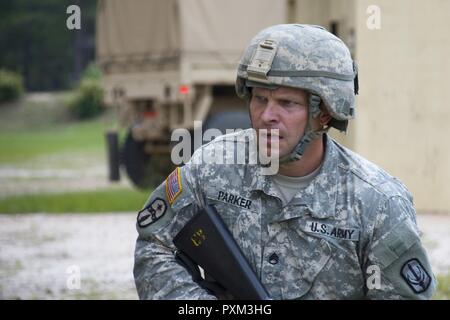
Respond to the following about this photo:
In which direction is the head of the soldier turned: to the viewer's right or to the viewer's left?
to the viewer's left

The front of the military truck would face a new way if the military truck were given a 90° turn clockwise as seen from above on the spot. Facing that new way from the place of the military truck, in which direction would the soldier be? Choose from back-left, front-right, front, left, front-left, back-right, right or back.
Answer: front-right

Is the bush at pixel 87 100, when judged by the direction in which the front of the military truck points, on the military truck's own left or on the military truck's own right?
on the military truck's own left

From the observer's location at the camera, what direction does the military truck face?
facing away from the viewer and to the right of the viewer

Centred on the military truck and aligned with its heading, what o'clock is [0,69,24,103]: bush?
The bush is roughly at 10 o'clock from the military truck.

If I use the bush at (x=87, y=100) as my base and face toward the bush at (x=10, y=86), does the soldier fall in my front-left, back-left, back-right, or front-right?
back-left
